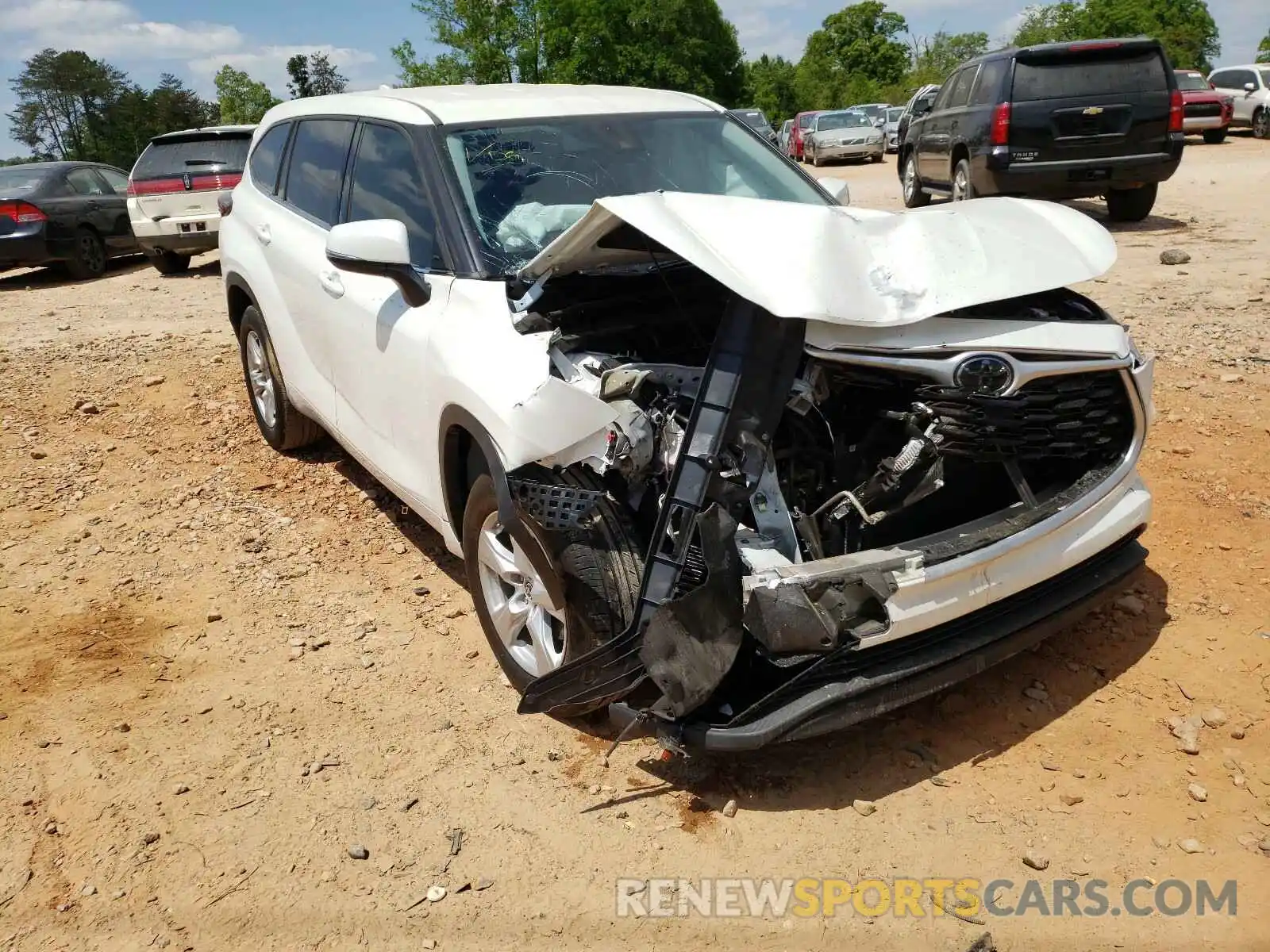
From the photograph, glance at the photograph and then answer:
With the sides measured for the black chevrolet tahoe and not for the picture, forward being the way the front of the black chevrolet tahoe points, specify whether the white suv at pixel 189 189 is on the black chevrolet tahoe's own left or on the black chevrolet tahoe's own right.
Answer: on the black chevrolet tahoe's own left

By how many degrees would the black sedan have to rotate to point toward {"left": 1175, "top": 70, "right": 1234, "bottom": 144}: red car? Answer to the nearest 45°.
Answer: approximately 45° to its right

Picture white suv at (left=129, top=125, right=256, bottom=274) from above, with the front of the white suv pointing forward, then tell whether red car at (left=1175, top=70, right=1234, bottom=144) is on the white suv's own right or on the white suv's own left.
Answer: on the white suv's own right

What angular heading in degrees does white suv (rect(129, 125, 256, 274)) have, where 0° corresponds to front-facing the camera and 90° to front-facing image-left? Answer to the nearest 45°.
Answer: approximately 180°

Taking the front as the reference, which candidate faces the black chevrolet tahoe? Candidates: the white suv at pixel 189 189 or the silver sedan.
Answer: the silver sedan

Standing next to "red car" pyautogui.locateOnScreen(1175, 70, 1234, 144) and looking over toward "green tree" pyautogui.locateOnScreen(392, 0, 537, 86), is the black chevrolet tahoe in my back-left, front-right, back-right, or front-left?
back-left

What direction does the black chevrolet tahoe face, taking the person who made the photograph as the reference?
facing away from the viewer and to the left of the viewer

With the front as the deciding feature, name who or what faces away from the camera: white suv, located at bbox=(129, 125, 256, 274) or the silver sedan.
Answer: the white suv

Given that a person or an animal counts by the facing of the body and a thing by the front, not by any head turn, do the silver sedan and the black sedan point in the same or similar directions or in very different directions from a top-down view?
very different directions

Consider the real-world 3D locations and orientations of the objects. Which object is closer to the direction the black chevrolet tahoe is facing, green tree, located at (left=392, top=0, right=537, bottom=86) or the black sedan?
the green tree

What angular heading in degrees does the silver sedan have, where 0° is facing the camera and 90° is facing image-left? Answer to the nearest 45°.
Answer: approximately 0°

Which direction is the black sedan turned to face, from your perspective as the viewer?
facing away from the viewer and to the right of the viewer

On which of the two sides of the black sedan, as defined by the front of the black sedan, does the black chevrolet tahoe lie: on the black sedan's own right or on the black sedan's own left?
on the black sedan's own right
